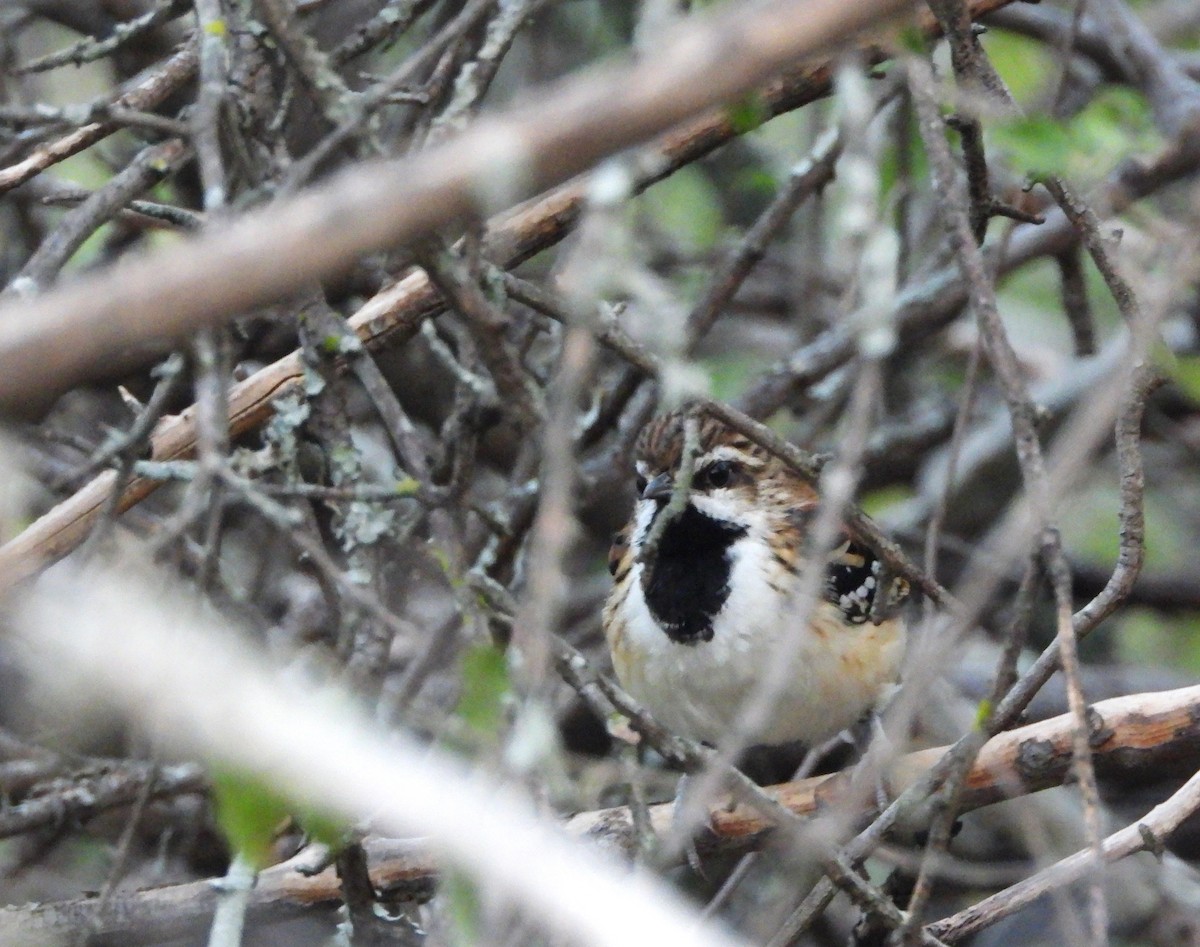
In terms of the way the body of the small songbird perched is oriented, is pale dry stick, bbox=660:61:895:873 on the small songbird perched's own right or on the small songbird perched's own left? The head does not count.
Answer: on the small songbird perched's own left

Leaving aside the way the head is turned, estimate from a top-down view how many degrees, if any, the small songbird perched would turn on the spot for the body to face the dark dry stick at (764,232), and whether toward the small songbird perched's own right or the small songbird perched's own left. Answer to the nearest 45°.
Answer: approximately 180°

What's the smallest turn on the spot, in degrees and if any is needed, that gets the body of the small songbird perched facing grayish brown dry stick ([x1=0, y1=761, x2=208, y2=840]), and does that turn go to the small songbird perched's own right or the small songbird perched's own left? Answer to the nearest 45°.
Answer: approximately 45° to the small songbird perched's own right
